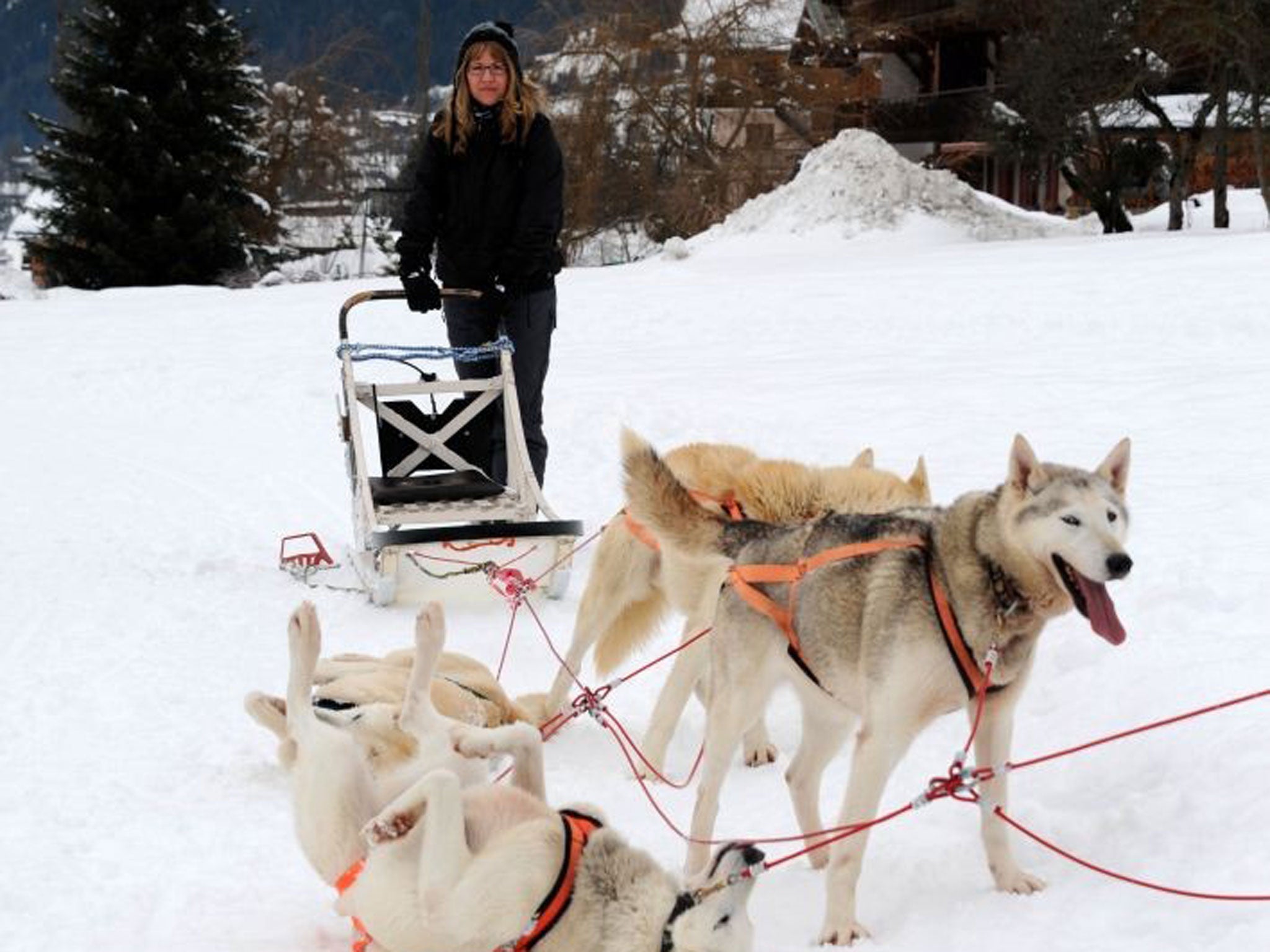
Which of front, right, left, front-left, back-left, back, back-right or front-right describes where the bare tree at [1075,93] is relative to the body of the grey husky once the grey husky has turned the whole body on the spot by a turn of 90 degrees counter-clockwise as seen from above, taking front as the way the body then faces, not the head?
front-left

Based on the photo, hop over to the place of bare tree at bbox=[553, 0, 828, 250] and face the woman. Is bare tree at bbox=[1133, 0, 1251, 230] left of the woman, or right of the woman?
left

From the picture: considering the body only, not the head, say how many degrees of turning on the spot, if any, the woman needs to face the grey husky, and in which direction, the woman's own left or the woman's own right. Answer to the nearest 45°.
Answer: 0° — they already face it

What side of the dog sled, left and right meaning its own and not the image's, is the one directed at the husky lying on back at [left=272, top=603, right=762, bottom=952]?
front

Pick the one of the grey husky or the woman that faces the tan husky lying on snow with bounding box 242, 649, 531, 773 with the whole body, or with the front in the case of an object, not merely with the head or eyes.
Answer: the woman

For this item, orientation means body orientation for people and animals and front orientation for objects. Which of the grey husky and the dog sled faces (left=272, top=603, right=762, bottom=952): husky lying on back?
the dog sled

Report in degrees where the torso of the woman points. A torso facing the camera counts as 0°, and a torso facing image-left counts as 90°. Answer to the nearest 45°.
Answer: approximately 0°

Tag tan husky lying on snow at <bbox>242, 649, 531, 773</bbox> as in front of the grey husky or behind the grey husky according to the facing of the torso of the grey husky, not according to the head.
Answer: behind

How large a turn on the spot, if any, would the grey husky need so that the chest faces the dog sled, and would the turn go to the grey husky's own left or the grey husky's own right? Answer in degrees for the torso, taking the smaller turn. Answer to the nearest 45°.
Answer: approximately 180°

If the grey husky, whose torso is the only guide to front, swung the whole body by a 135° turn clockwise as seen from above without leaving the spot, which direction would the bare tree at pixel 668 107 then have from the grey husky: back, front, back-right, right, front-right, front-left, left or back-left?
right

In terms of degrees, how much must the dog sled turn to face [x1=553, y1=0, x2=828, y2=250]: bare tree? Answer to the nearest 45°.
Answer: approximately 180°

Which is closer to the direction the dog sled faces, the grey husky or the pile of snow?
the grey husky

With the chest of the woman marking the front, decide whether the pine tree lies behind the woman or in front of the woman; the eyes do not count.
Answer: behind

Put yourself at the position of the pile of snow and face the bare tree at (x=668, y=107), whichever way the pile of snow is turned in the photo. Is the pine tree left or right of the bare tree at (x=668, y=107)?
left

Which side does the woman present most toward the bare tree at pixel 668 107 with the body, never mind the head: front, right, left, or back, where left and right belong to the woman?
back
